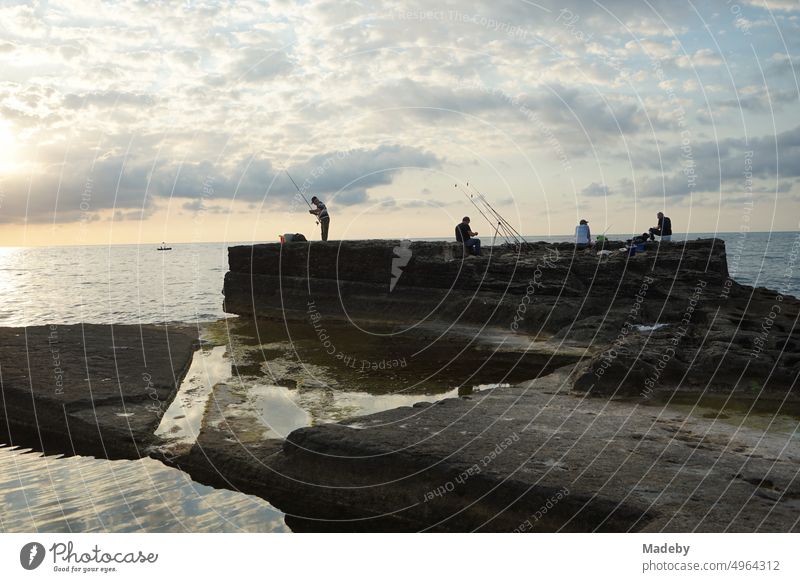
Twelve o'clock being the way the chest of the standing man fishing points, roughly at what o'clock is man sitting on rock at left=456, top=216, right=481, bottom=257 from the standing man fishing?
The man sitting on rock is roughly at 7 o'clock from the standing man fishing.

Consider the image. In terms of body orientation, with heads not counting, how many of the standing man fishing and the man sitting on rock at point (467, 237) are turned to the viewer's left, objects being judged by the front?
1

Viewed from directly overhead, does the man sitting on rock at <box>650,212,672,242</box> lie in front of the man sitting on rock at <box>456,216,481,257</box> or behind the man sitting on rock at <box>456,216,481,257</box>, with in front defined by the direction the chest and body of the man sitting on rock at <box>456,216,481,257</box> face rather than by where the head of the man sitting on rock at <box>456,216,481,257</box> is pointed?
in front

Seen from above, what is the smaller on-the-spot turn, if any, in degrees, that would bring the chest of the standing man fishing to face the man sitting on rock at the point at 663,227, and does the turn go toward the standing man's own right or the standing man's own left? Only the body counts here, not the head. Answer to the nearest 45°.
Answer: approximately 180°

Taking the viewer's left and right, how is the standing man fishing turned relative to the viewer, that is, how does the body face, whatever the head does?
facing to the left of the viewer

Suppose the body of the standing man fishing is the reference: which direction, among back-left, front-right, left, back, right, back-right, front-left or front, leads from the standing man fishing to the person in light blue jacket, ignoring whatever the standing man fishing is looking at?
back
